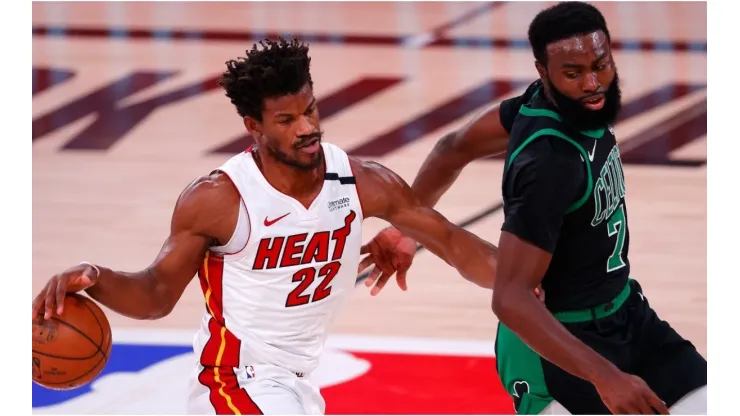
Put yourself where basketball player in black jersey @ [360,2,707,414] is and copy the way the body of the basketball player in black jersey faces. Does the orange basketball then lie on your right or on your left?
on your right
